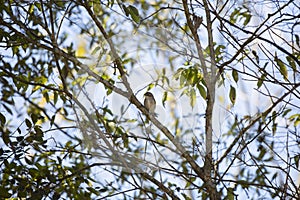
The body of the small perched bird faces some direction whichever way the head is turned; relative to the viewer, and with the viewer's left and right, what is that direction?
facing the viewer and to the left of the viewer
